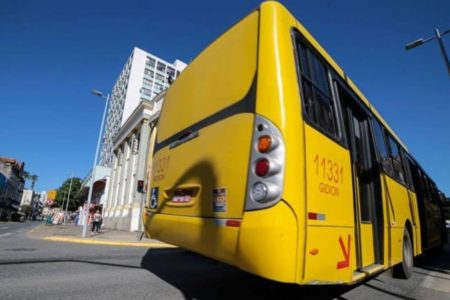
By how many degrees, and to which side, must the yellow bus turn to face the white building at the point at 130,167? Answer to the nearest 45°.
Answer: approximately 90° to its left

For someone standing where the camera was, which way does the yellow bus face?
facing away from the viewer and to the right of the viewer
